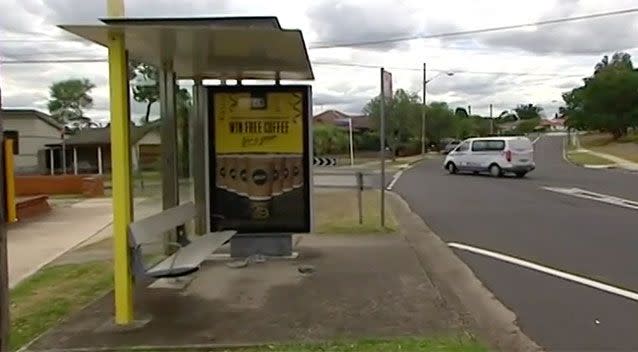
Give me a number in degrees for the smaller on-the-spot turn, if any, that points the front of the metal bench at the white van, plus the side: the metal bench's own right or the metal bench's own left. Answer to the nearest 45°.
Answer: approximately 90° to the metal bench's own left

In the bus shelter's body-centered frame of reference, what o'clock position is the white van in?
The white van is roughly at 10 o'clock from the bus shelter.

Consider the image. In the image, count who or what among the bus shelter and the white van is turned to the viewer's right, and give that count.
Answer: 1

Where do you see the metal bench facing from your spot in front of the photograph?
facing the viewer and to the right of the viewer

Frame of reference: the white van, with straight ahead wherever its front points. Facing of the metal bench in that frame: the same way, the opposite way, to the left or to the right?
the opposite way

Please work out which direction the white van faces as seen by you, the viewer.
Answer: facing away from the viewer and to the left of the viewer

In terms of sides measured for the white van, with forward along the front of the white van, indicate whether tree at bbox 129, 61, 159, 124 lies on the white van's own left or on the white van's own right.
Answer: on the white van's own left

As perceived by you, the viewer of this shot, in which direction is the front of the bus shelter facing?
facing to the right of the viewer
